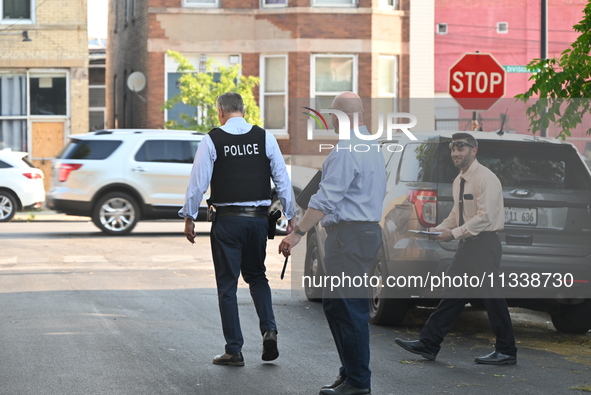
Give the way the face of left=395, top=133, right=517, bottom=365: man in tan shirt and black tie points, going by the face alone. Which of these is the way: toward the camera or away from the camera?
toward the camera

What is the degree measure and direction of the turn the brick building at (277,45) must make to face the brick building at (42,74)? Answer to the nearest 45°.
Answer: approximately 90° to its right

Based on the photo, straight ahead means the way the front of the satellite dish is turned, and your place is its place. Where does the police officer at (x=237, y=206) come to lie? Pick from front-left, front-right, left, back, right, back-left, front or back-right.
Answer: front

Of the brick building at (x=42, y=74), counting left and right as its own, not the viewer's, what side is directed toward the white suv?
front

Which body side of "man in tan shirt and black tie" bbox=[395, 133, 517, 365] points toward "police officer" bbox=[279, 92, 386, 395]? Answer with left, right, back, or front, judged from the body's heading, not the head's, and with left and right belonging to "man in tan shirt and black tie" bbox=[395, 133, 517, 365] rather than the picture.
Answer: front

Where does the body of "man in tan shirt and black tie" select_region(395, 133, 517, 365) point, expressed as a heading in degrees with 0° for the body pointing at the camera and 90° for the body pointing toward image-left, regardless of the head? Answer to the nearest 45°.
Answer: approximately 45°

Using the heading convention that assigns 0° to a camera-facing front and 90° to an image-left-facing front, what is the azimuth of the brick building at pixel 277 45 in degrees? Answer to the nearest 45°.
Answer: approximately 0°

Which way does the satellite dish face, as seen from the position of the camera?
facing the viewer

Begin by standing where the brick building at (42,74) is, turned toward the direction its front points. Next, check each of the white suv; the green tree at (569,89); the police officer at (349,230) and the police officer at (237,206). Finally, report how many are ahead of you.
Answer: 4

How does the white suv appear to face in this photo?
to the viewer's right

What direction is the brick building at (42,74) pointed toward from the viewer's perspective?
toward the camera

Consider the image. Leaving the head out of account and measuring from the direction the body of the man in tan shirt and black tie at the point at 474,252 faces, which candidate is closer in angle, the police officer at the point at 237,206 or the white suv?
the police officer
